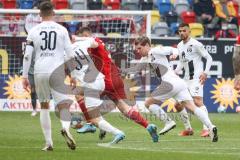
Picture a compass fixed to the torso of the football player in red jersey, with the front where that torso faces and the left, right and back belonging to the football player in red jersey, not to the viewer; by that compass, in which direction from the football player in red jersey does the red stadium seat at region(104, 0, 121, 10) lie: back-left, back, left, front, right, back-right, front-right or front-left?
right

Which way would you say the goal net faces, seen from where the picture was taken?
facing the viewer

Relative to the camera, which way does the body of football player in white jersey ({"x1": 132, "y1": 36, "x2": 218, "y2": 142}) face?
to the viewer's left

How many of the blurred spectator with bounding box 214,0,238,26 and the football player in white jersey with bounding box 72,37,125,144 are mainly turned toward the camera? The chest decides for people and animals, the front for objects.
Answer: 1

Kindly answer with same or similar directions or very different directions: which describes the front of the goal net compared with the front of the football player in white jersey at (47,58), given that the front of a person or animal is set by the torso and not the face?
very different directions

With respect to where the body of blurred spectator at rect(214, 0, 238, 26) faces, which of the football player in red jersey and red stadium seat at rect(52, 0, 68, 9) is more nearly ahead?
the football player in red jersey

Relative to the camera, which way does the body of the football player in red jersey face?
to the viewer's left

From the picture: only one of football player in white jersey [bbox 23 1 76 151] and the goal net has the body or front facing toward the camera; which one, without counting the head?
the goal net

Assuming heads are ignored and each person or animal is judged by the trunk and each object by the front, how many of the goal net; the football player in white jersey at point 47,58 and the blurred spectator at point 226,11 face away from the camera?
1

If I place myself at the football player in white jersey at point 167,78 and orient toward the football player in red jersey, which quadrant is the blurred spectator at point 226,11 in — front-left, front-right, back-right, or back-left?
back-right

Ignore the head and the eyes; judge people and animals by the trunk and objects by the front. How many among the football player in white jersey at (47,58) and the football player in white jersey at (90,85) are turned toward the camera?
0

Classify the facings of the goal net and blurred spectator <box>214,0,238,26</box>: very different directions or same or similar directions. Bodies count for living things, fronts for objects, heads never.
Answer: same or similar directions

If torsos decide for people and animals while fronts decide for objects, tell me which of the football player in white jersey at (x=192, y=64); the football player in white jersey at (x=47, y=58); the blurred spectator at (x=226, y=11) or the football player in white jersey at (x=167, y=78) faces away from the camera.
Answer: the football player in white jersey at (x=47, y=58)

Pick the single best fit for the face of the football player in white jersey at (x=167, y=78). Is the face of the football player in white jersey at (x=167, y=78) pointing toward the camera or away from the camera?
toward the camera

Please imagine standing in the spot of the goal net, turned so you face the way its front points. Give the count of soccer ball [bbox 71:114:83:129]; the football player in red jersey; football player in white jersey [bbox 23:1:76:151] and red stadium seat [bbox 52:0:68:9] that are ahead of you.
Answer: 3

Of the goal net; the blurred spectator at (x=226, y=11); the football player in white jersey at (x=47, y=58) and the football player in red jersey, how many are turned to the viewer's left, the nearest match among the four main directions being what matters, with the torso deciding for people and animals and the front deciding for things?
1

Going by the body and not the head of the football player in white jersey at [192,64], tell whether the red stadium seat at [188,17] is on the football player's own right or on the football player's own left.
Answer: on the football player's own right

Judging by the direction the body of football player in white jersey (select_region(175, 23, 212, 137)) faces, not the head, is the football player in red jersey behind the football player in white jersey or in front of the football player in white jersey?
in front

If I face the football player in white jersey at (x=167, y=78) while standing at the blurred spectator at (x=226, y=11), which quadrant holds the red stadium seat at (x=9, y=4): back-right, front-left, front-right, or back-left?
front-right
